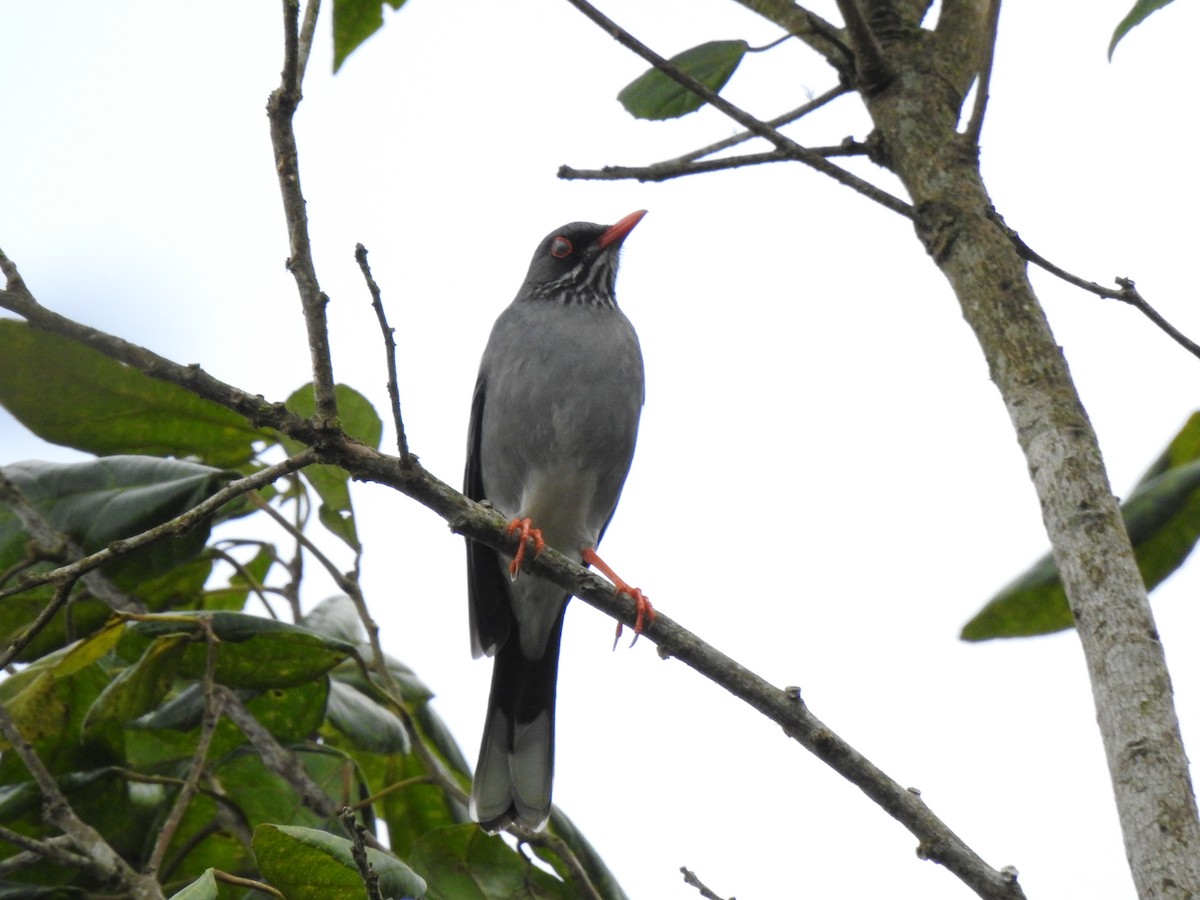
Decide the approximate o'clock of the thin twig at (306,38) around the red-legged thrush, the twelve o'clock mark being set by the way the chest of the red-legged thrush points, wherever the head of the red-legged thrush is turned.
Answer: The thin twig is roughly at 2 o'clock from the red-legged thrush.

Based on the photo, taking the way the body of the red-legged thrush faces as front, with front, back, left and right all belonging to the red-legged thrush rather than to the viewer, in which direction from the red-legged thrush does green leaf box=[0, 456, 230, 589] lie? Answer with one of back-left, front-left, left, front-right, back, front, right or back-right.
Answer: right

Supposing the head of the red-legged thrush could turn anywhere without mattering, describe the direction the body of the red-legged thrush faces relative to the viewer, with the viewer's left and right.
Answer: facing the viewer and to the right of the viewer

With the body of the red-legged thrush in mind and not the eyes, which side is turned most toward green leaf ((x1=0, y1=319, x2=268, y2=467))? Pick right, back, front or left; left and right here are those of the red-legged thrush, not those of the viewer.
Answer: right

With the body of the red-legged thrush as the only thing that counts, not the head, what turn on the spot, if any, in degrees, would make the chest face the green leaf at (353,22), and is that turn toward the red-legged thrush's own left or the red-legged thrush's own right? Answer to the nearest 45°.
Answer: approximately 90° to the red-legged thrush's own right

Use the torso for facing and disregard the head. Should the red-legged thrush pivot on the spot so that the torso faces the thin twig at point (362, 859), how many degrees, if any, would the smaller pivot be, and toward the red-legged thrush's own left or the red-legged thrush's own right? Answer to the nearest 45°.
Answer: approximately 45° to the red-legged thrush's own right
